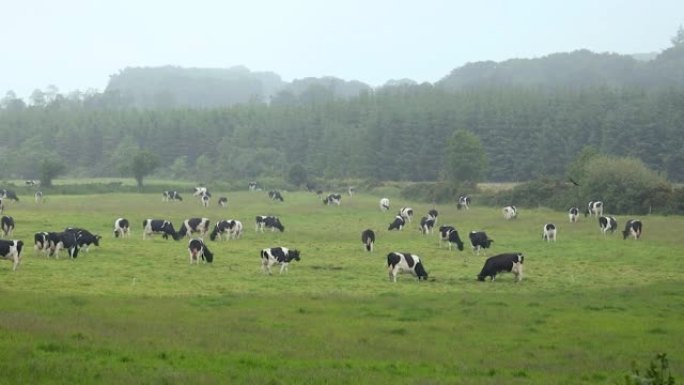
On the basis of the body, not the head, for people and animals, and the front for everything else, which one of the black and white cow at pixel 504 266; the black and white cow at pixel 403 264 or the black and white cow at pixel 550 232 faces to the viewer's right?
the black and white cow at pixel 403 264

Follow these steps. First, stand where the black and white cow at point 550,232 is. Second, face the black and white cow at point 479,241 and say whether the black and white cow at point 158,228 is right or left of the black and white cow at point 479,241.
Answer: right

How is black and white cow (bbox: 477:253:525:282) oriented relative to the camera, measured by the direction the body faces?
to the viewer's left

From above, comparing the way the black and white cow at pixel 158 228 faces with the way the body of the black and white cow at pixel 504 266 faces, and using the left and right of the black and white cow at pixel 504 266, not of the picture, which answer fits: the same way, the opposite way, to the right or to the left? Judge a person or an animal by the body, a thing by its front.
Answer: the opposite way

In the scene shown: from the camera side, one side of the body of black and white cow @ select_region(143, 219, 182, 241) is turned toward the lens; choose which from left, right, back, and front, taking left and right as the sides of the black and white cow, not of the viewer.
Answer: right

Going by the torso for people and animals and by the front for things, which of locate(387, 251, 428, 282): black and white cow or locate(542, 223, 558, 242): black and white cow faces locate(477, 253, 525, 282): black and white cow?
locate(387, 251, 428, 282): black and white cow

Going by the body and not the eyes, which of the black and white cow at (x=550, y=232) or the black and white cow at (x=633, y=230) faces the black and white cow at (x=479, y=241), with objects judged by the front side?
the black and white cow at (x=633, y=230)

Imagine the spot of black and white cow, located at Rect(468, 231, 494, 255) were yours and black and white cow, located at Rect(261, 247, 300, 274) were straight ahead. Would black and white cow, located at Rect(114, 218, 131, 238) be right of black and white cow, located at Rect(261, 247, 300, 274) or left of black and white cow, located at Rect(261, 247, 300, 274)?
right

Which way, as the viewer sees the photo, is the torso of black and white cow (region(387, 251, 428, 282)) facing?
to the viewer's right
